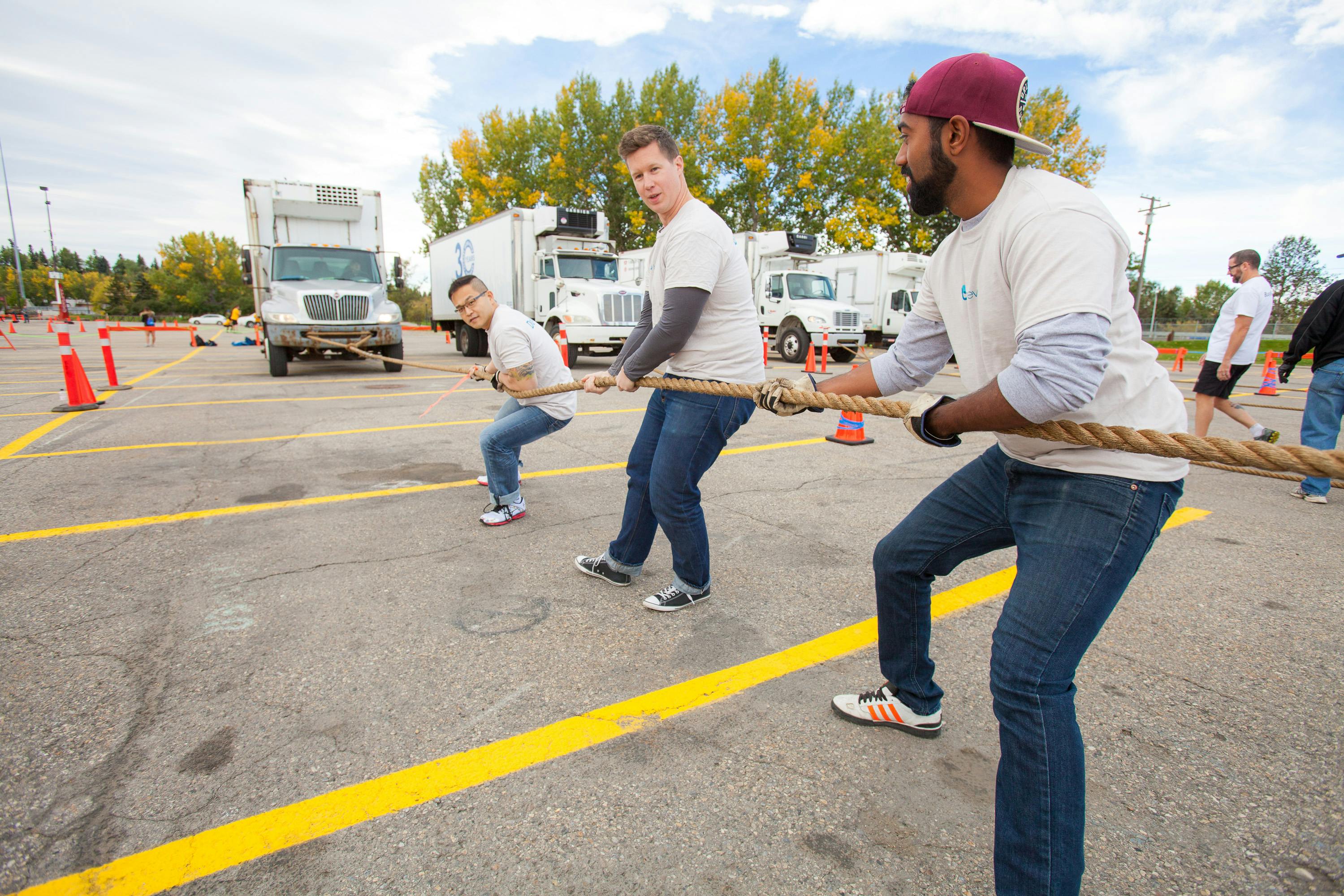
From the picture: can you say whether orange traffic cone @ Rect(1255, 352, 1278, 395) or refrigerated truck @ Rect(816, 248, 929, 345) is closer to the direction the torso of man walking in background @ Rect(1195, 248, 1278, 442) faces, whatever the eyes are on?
the refrigerated truck

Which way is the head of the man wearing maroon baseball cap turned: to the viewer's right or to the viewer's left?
to the viewer's left

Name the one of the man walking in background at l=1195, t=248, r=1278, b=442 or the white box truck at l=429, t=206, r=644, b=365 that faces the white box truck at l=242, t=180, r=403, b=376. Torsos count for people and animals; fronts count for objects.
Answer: the man walking in background

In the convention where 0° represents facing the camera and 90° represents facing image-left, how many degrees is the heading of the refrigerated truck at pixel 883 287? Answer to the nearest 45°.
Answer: approximately 315°

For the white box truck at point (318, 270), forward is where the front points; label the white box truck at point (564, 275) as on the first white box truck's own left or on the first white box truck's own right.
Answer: on the first white box truck's own left

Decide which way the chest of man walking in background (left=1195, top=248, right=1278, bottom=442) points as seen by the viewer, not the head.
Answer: to the viewer's left

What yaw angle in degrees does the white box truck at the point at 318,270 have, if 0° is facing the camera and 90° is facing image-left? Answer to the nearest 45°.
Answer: approximately 0°

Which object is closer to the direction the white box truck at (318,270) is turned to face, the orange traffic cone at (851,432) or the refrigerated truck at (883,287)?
the orange traffic cone
